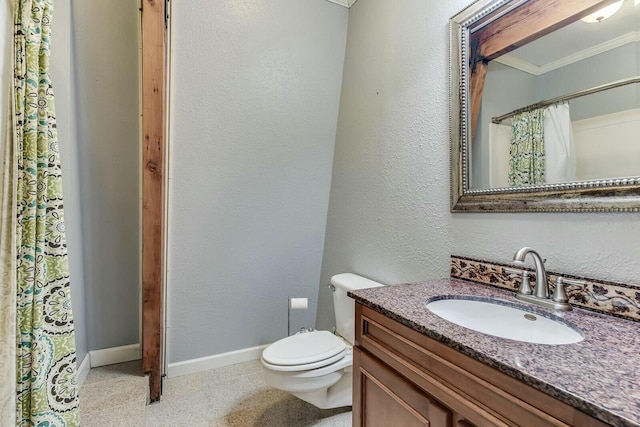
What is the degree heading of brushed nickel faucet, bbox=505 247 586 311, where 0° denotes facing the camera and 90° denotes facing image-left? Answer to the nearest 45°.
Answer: approximately 45°

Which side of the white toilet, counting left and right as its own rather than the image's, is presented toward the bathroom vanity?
left

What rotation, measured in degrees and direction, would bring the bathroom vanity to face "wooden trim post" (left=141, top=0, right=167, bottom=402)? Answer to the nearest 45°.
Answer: approximately 45° to its right

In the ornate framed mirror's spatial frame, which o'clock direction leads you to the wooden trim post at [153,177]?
The wooden trim post is roughly at 1 o'clock from the ornate framed mirror.

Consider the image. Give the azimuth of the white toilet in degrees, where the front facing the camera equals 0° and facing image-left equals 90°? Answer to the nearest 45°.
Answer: approximately 45°

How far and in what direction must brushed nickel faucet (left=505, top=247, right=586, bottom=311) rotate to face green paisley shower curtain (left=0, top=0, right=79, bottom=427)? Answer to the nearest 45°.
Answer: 0° — it already faces it

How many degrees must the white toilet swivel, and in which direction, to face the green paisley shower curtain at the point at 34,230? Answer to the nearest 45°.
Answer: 0° — it already faces it
